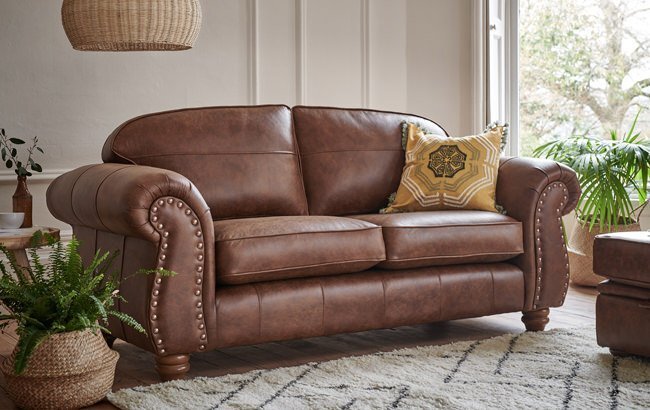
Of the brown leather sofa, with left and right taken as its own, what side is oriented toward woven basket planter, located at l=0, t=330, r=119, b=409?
right

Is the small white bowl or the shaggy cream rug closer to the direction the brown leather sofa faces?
the shaggy cream rug

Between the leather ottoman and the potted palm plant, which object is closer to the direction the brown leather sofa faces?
the leather ottoman

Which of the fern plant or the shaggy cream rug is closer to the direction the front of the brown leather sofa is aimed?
the shaggy cream rug

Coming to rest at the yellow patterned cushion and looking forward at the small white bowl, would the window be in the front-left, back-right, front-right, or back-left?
back-right

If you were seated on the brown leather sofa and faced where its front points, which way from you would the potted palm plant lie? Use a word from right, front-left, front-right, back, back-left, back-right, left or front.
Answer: left

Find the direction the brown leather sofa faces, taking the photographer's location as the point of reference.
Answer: facing the viewer and to the right of the viewer

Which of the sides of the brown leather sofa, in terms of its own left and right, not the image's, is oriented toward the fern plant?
right

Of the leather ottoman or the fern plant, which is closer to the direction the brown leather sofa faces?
the leather ottoman

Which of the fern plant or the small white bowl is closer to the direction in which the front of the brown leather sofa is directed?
the fern plant

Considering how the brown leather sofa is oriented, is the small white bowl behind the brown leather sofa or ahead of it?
behind

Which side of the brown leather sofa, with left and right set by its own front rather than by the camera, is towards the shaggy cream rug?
front

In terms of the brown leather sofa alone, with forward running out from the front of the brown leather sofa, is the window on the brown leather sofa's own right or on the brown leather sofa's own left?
on the brown leather sofa's own left
